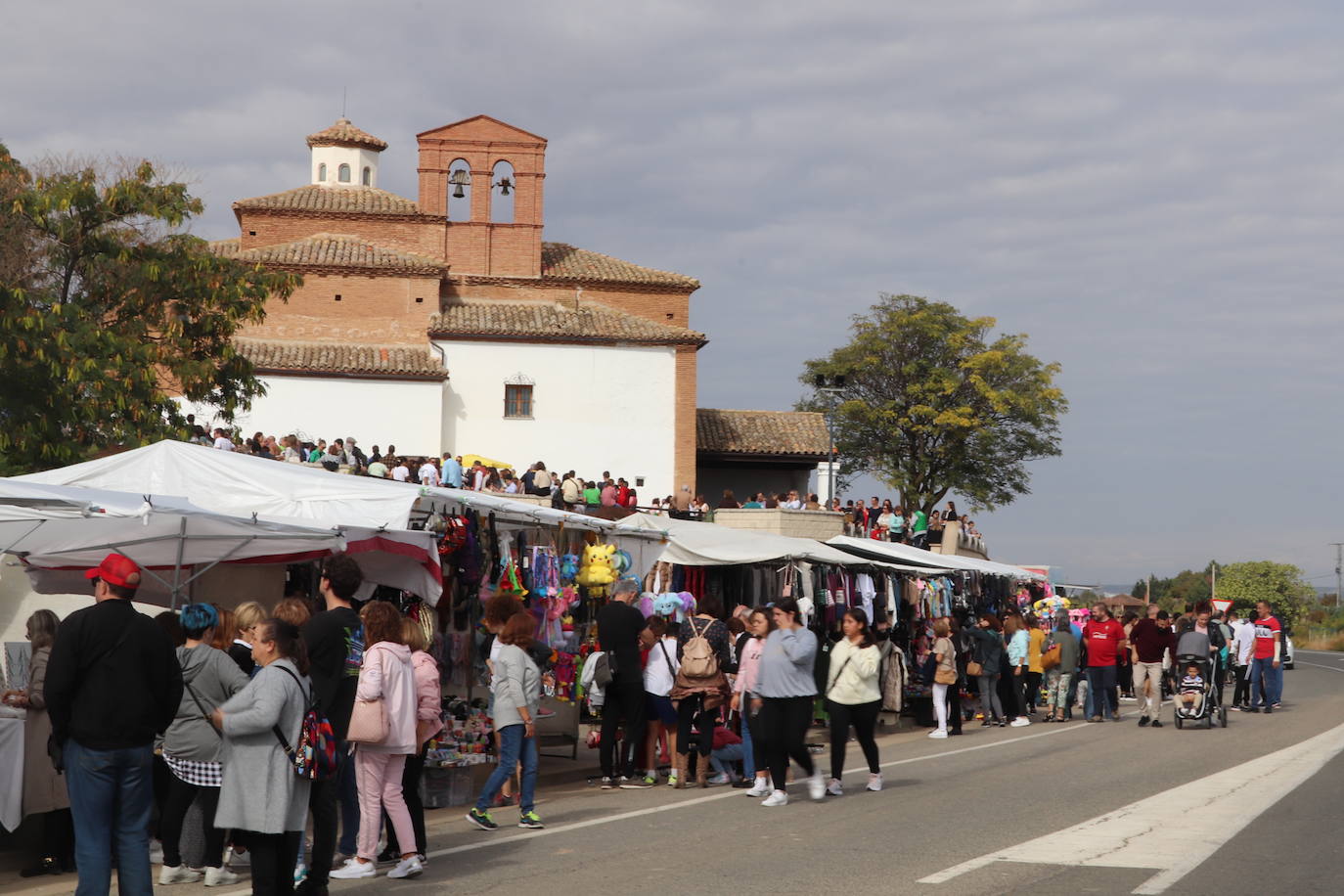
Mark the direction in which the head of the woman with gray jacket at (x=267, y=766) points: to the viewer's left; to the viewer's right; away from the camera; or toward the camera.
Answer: to the viewer's left

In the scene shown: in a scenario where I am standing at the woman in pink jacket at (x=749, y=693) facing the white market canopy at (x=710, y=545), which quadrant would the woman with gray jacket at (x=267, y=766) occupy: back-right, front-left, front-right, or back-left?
back-left

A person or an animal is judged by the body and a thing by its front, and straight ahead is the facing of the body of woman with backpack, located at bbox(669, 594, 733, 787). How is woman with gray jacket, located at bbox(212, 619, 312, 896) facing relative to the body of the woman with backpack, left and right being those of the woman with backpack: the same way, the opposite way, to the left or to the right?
to the left

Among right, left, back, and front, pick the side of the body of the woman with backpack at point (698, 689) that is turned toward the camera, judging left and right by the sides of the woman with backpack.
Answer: back

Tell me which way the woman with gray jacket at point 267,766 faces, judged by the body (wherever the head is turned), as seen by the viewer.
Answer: to the viewer's left

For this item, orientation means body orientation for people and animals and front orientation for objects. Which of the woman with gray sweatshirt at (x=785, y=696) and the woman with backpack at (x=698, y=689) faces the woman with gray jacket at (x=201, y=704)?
the woman with gray sweatshirt at (x=785, y=696)

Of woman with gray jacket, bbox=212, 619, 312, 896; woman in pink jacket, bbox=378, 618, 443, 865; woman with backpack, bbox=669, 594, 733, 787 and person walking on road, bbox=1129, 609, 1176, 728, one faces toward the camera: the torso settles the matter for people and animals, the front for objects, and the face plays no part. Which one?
the person walking on road

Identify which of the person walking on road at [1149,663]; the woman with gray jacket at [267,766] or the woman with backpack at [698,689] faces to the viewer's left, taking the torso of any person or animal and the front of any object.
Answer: the woman with gray jacket

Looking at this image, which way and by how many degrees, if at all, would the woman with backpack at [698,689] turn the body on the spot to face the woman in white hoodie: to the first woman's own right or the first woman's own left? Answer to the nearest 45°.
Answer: approximately 135° to the first woman's own right

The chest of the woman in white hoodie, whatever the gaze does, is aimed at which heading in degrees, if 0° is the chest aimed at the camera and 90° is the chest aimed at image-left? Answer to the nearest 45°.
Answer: approximately 45°

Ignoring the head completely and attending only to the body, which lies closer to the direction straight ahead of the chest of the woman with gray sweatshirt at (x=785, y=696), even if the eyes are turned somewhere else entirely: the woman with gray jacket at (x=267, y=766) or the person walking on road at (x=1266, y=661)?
the woman with gray jacket

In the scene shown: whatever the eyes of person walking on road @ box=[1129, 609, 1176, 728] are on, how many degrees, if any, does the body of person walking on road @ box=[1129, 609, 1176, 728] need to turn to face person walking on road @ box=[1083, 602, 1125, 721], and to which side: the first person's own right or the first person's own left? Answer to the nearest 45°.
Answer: approximately 135° to the first person's own right
